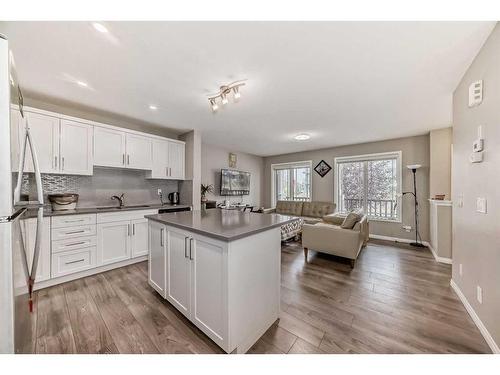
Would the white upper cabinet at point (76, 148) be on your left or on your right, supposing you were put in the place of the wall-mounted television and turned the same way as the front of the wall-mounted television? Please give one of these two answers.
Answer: on your right

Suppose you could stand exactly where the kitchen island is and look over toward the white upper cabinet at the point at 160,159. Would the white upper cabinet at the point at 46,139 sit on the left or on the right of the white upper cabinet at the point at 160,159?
left

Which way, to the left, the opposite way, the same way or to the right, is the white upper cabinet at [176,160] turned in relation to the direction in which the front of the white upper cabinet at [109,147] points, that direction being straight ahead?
the same way

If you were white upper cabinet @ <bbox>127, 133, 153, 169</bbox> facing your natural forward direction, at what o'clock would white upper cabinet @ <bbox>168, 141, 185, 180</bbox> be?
white upper cabinet @ <bbox>168, 141, 185, 180</bbox> is roughly at 10 o'clock from white upper cabinet @ <bbox>127, 133, 153, 169</bbox>.

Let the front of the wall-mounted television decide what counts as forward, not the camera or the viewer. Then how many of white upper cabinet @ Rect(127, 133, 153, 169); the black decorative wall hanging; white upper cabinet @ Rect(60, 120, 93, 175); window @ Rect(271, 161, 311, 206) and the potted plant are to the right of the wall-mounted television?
3

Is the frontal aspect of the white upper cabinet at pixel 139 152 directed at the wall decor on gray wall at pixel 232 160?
no

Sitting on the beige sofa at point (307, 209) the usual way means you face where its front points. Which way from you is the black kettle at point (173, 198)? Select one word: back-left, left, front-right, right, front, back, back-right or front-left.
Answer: front-right

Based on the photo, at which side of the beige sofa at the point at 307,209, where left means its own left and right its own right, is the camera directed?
front

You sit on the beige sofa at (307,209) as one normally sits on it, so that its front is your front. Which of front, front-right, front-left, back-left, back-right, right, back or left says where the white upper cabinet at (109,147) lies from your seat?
front-right

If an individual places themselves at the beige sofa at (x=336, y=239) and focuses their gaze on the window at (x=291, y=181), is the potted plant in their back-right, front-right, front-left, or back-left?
front-left

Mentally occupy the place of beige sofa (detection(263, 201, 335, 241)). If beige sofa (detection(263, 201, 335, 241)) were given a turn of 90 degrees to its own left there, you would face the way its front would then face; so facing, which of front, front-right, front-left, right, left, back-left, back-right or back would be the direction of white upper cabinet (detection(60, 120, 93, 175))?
back-right

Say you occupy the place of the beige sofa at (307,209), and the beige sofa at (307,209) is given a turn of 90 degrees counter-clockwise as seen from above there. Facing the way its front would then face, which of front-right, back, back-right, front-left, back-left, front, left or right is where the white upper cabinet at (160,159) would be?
back-right

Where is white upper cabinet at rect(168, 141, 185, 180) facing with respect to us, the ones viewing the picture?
facing the viewer and to the right of the viewer
